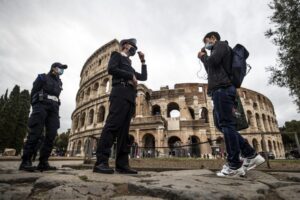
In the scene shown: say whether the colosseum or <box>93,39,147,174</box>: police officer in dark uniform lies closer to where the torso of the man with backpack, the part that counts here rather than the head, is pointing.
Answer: the police officer in dark uniform

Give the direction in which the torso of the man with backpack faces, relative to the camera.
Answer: to the viewer's left

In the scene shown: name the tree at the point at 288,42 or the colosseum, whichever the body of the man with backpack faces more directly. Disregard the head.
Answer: the colosseum

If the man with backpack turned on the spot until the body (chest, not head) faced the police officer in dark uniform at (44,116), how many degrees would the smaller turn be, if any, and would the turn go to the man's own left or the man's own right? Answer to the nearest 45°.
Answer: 0° — they already face them

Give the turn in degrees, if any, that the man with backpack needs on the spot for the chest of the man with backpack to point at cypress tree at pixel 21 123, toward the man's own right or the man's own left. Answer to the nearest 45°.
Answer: approximately 45° to the man's own right

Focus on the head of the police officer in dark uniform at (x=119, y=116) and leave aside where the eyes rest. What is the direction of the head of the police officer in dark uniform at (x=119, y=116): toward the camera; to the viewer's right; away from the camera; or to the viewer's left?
to the viewer's right

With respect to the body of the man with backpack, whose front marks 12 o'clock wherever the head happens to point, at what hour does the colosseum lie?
The colosseum is roughly at 2 o'clock from the man with backpack.

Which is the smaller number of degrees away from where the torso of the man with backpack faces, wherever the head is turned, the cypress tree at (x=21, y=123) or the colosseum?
the cypress tree

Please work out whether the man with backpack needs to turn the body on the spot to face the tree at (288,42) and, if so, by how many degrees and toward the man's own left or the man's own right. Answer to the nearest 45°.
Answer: approximately 90° to the man's own right

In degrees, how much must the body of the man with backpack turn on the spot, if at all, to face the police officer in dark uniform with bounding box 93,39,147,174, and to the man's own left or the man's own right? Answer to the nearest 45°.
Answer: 0° — they already face them
